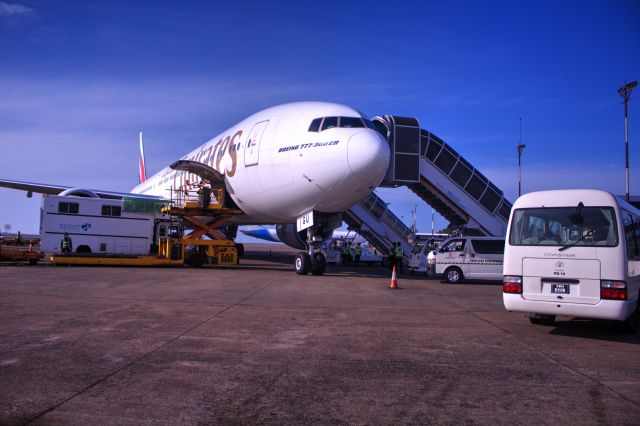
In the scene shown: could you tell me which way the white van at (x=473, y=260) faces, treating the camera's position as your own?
facing to the left of the viewer

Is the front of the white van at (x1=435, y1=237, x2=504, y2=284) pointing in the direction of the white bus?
no

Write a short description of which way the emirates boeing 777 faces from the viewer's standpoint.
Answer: facing the viewer and to the right of the viewer

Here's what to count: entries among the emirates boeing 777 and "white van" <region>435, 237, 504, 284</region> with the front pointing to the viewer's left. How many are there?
1

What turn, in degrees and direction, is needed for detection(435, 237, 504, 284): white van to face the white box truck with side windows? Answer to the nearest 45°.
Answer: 0° — it already faces it

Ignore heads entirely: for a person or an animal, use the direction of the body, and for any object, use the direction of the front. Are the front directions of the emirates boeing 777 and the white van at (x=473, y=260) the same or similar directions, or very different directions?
very different directions

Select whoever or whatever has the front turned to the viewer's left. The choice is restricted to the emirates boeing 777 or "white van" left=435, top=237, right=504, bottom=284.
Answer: the white van

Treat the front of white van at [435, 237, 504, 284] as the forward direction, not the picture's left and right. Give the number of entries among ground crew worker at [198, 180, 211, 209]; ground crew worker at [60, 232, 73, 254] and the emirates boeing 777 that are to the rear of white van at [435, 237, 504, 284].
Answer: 0

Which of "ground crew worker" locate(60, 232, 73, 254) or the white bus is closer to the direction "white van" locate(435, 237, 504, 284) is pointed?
the ground crew worker

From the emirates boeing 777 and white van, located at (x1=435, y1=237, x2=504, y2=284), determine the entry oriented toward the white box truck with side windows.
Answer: the white van

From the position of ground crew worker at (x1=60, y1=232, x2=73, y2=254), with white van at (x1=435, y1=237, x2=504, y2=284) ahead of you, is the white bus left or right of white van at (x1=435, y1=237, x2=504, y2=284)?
right

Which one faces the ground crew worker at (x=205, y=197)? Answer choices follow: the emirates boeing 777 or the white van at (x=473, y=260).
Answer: the white van

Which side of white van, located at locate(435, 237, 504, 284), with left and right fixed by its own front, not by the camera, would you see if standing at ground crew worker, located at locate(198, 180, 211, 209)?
front

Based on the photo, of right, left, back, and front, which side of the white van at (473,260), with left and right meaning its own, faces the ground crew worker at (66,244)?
front
